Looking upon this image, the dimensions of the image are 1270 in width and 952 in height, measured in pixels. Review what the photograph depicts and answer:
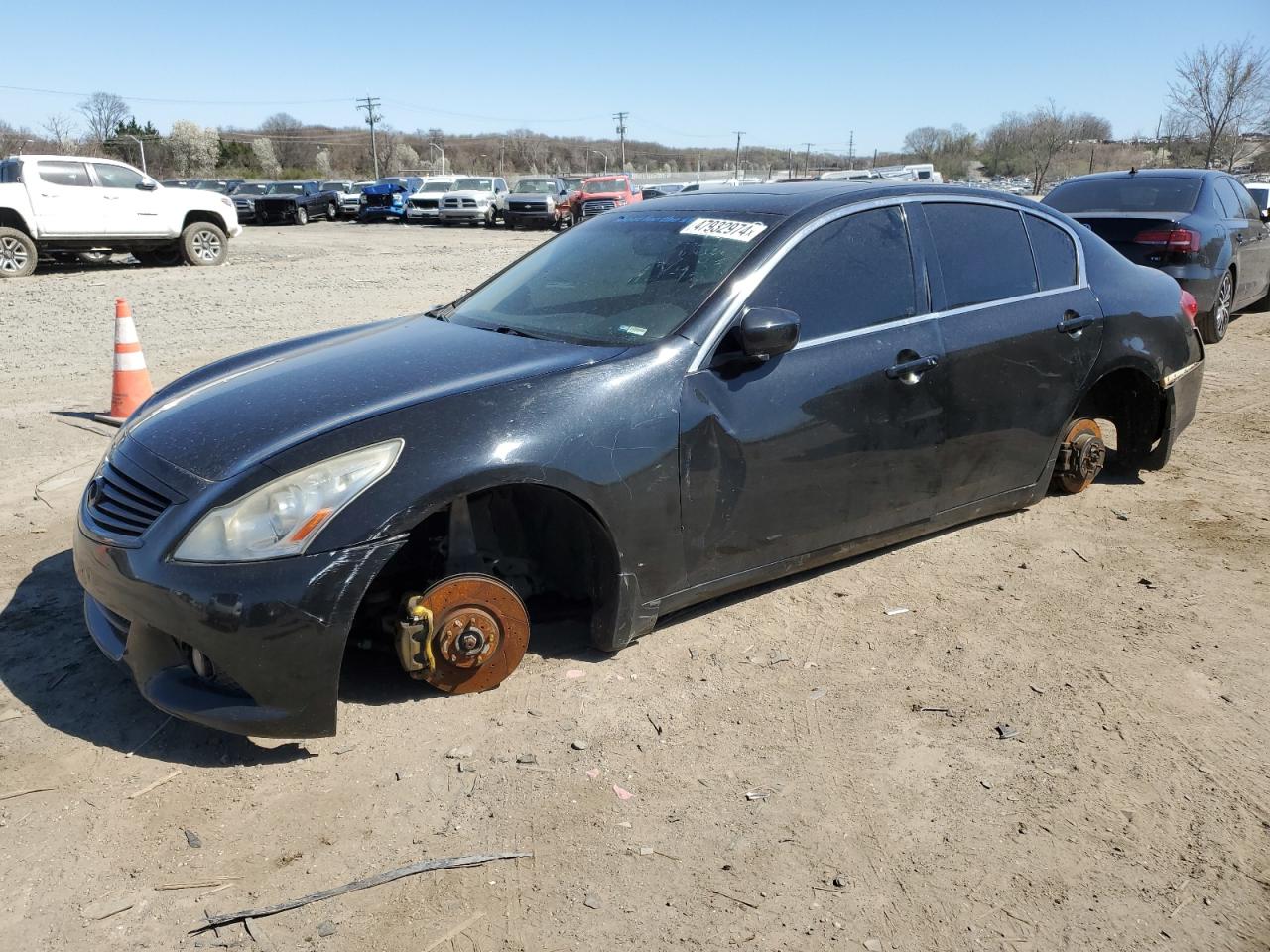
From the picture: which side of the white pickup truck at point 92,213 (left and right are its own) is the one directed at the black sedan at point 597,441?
right

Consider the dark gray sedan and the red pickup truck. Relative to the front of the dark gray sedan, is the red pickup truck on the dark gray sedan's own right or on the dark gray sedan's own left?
on the dark gray sedan's own left

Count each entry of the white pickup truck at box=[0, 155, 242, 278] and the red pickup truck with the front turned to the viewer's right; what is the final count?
1

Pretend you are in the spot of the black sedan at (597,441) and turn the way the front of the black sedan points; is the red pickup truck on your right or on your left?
on your right

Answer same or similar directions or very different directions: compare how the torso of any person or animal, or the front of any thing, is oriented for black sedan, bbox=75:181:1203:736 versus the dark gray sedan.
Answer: very different directions

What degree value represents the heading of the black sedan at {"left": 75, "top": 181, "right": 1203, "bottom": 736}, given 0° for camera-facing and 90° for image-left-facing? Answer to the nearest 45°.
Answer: approximately 45°

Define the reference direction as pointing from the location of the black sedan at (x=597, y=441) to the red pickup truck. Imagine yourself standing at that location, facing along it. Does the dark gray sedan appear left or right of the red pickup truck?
right

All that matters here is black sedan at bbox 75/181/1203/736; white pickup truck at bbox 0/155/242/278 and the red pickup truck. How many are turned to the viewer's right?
1

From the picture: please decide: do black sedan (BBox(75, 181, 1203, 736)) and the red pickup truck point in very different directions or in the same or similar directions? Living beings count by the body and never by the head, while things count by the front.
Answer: same or similar directions

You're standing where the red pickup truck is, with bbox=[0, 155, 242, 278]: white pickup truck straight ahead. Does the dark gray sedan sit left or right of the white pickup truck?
left

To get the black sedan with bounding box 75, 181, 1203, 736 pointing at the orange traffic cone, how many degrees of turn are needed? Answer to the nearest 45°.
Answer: approximately 90° to its right

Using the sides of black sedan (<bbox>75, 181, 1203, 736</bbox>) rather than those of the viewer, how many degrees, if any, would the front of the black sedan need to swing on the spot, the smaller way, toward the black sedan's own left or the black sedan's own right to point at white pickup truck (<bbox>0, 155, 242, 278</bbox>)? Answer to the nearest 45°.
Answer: approximately 90° to the black sedan's own right

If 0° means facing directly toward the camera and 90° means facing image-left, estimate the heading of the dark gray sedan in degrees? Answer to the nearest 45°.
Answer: approximately 225°

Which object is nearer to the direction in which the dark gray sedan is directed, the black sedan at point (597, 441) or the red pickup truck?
the red pickup truck

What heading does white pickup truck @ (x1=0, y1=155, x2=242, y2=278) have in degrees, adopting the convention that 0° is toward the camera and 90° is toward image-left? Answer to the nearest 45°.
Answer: approximately 270°

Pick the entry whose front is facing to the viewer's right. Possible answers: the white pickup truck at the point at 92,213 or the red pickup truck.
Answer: the white pickup truck
